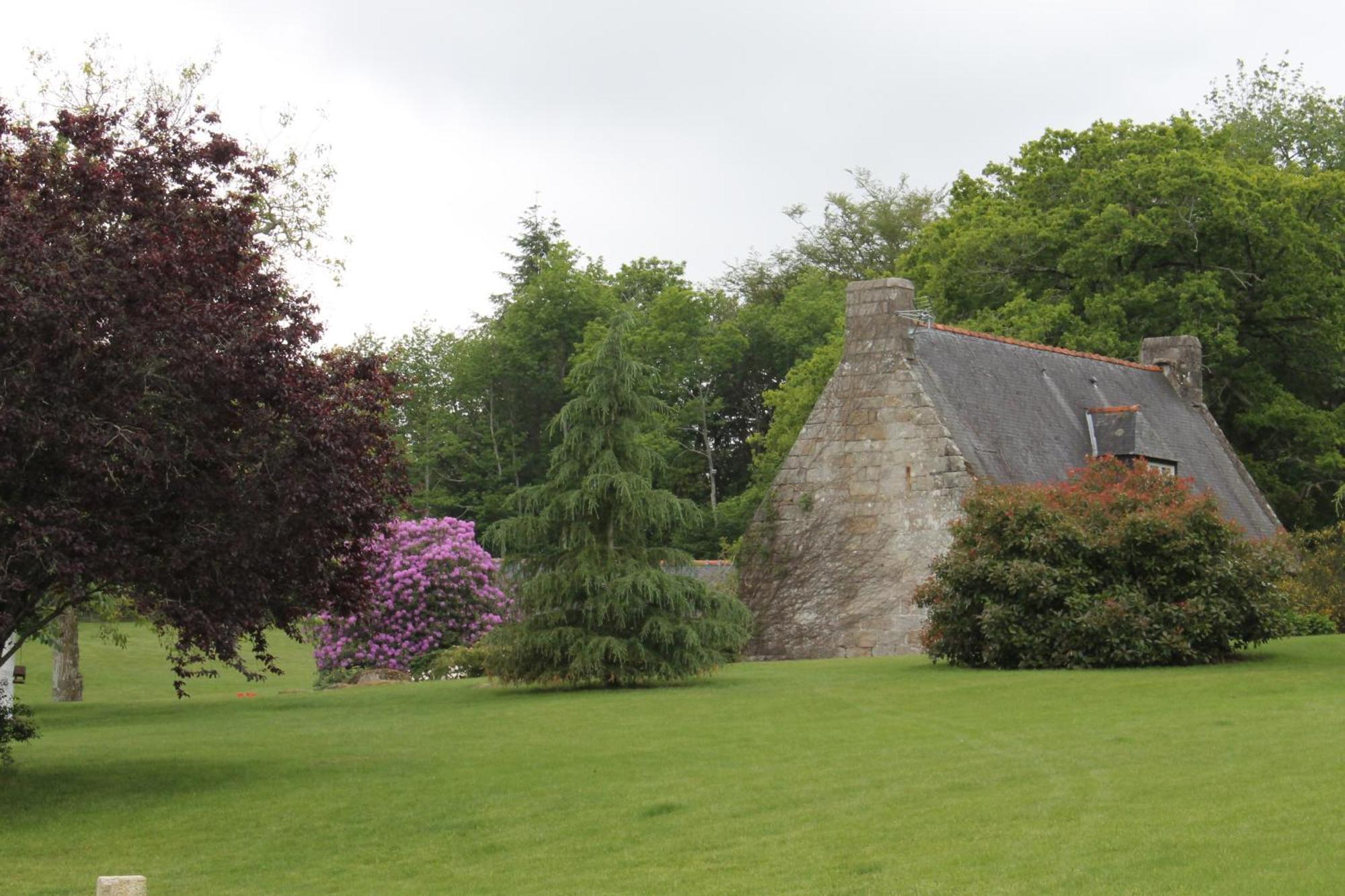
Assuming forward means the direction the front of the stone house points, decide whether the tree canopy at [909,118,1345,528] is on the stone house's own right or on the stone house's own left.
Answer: on the stone house's own left

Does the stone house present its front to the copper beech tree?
no

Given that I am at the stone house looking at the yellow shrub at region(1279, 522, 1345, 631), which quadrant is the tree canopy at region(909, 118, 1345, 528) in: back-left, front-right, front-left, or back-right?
front-left

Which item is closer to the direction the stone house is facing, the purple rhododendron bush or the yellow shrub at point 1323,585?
the yellow shrub

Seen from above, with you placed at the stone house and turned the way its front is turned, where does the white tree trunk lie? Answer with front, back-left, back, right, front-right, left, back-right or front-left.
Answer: right

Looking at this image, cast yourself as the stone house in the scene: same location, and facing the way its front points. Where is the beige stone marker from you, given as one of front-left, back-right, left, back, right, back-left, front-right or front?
front-right

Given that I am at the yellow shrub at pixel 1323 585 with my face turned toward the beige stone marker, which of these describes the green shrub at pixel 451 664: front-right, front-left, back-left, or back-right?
front-right

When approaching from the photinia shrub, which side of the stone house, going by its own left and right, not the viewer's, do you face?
front

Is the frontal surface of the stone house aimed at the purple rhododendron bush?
no

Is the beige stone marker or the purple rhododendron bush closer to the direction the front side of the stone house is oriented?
the beige stone marker

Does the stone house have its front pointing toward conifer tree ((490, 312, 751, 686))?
no

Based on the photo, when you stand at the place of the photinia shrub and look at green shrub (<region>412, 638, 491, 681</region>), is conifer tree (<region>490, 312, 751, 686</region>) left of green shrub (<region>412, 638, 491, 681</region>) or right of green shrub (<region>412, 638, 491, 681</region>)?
left

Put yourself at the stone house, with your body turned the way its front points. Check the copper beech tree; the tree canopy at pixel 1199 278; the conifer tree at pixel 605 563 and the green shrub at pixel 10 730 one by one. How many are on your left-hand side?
1

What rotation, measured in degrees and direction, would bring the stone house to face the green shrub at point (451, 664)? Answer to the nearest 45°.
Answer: approximately 135° to its right

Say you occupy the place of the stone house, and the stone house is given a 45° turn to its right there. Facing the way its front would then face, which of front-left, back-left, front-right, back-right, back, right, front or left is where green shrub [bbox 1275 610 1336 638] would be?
left

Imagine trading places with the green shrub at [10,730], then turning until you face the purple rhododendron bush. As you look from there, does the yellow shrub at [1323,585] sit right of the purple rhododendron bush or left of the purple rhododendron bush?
right

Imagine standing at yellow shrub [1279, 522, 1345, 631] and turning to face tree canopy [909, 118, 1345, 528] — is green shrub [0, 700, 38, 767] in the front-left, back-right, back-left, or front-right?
back-left

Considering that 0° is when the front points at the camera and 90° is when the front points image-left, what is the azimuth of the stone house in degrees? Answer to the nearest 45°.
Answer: approximately 315°

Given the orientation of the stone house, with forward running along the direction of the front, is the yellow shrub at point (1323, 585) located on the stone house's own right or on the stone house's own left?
on the stone house's own left
